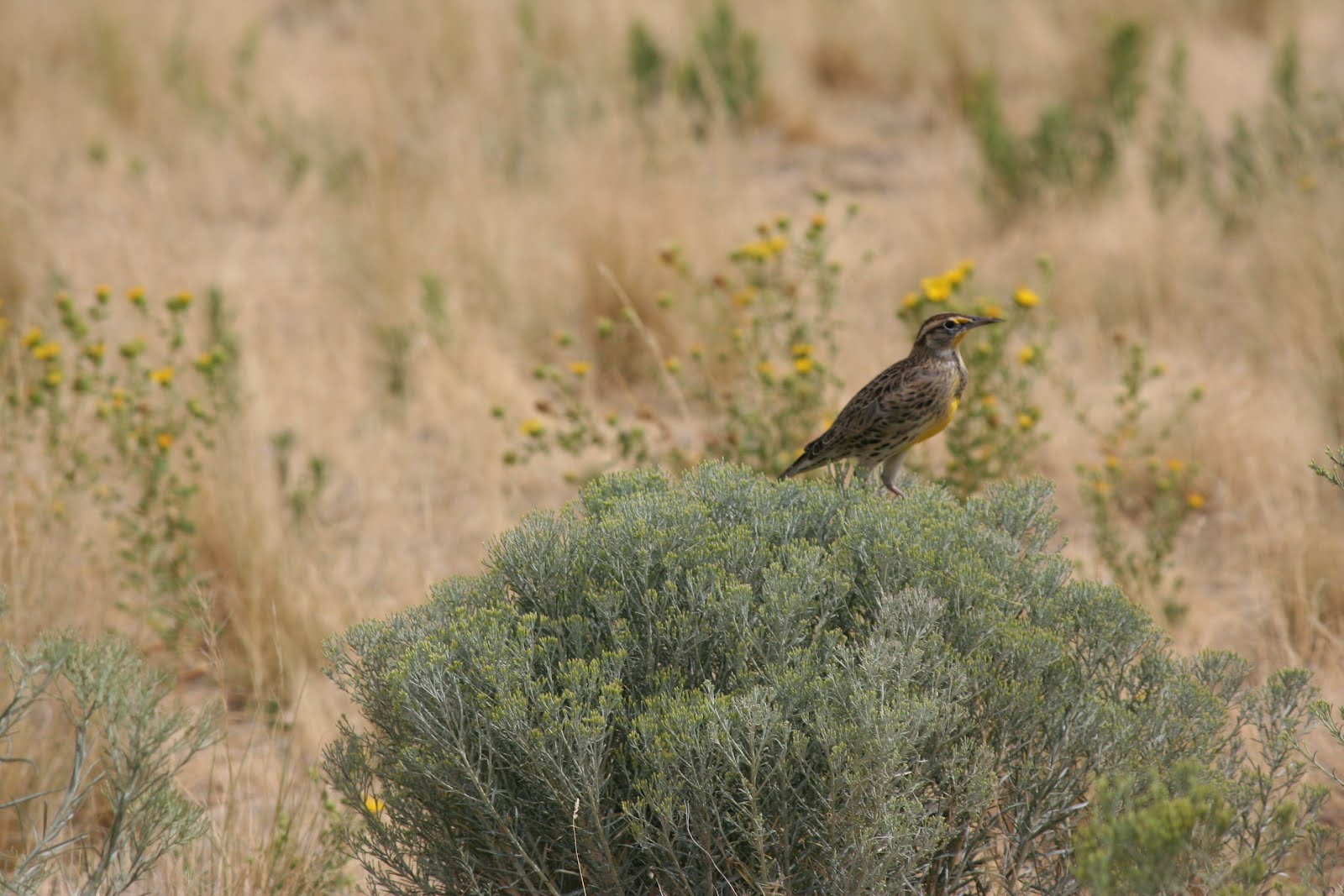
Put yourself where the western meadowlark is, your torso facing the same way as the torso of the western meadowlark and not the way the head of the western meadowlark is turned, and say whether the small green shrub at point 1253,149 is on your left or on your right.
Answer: on your left

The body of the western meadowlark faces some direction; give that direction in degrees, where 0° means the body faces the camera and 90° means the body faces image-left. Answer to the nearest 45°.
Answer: approximately 270°

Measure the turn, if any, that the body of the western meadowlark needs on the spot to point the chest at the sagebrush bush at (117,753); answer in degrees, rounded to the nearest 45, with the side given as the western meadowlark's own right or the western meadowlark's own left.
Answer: approximately 135° to the western meadowlark's own right

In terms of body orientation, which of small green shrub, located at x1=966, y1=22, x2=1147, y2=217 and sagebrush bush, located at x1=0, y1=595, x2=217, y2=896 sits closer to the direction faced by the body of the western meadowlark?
the small green shrub

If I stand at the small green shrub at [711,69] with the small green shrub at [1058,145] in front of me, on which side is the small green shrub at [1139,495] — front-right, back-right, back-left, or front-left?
front-right

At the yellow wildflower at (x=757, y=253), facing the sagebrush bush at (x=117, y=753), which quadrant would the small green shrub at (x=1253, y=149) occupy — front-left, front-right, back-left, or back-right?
back-left

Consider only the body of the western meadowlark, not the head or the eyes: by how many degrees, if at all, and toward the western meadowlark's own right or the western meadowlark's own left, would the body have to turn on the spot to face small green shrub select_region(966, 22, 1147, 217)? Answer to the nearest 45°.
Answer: approximately 90° to the western meadowlark's own left

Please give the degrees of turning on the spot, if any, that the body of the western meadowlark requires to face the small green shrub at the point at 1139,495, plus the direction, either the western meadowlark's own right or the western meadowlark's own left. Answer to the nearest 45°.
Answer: approximately 45° to the western meadowlark's own left

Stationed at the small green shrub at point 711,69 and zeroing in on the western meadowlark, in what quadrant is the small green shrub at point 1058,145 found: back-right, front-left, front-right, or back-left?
front-left

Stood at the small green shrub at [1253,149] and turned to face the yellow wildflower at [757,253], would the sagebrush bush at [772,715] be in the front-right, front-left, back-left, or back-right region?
front-left

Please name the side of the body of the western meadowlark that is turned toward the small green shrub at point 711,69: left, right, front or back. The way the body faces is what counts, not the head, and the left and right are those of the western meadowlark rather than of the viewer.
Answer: left
